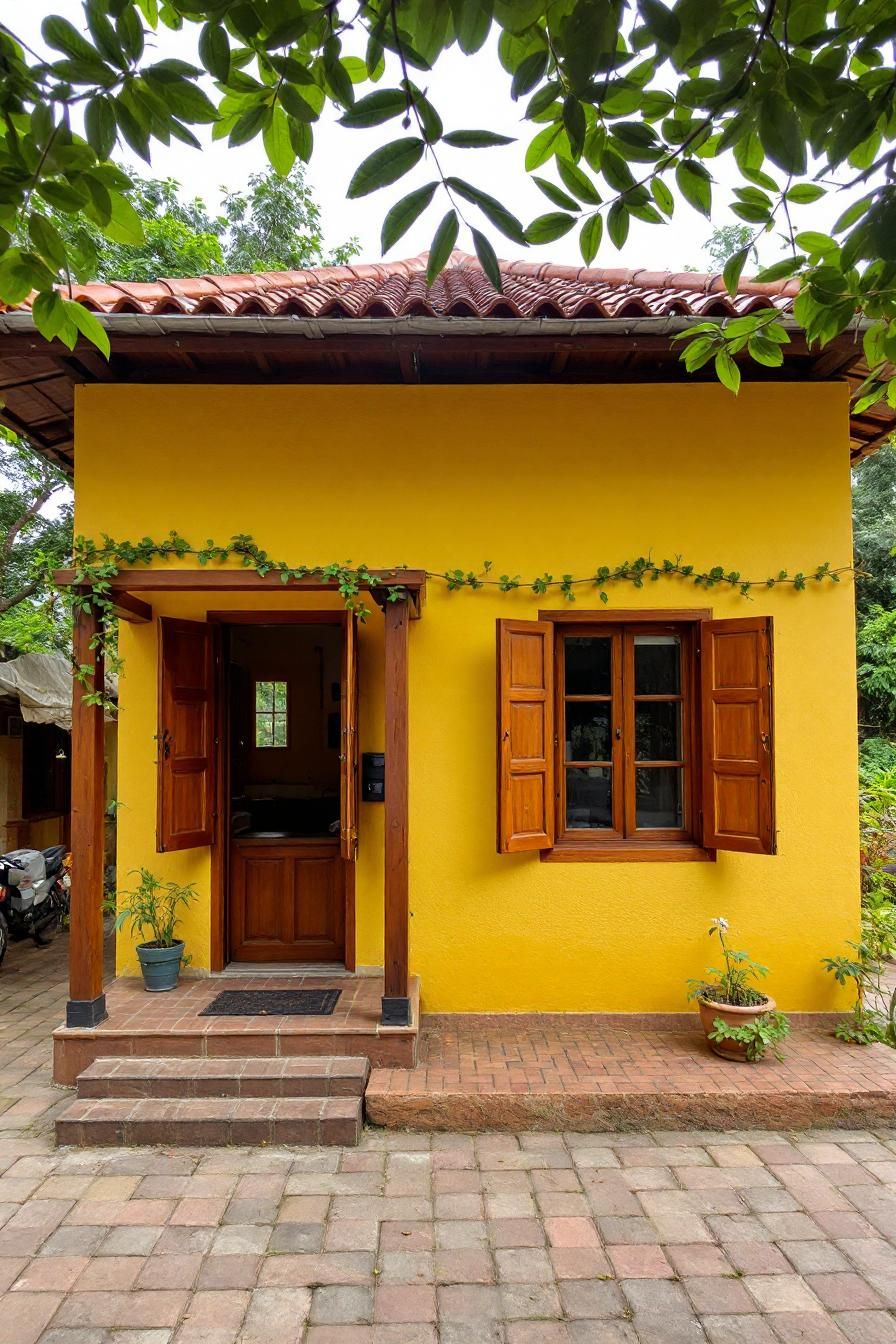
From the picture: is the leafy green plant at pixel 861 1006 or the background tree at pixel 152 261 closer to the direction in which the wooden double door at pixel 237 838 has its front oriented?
the leafy green plant

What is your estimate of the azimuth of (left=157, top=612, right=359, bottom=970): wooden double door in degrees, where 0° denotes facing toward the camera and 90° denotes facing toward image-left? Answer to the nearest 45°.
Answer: approximately 0°

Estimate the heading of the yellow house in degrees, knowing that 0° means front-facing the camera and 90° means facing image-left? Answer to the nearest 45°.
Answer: approximately 0°

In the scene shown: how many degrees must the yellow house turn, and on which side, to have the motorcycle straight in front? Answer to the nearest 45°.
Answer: approximately 135° to its right
